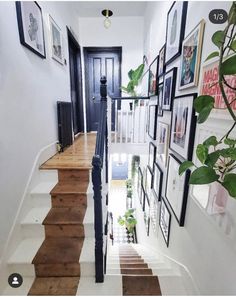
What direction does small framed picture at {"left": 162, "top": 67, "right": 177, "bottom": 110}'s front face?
to the viewer's left

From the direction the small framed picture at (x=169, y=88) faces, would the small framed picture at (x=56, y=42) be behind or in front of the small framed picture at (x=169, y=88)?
in front

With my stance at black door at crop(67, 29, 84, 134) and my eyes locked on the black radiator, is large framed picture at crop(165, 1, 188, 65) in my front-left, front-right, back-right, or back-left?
front-left

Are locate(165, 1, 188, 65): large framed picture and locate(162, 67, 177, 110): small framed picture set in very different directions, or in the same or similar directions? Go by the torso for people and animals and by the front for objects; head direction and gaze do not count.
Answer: same or similar directions

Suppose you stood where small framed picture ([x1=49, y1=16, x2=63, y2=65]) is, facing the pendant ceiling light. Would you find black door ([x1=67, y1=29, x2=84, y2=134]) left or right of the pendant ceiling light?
left

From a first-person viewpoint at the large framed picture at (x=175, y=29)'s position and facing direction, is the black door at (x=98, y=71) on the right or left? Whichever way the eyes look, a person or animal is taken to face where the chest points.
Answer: on its right

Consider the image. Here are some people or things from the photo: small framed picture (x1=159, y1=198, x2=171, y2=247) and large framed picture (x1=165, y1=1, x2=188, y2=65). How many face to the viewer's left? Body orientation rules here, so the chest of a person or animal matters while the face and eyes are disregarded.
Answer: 2

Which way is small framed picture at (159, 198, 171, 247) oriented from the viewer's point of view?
to the viewer's left

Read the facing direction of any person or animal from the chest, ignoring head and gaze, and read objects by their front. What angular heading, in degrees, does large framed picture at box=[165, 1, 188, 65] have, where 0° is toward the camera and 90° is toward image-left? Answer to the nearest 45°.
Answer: approximately 90°

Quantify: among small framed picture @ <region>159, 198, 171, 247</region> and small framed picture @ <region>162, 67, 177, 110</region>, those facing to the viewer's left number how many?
2

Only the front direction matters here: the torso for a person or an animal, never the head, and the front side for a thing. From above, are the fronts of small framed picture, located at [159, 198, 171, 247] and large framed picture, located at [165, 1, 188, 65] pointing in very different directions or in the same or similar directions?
same or similar directions

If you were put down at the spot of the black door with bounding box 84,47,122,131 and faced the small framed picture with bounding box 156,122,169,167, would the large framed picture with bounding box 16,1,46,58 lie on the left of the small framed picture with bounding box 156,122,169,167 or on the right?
right

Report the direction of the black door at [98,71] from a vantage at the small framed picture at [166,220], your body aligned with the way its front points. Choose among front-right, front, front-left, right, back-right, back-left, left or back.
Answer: front-right

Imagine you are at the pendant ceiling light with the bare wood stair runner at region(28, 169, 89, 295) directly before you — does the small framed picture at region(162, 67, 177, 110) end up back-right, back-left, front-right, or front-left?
front-left

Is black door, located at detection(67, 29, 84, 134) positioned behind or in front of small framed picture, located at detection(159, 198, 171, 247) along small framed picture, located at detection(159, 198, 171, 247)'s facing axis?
in front
